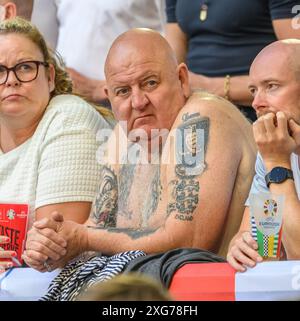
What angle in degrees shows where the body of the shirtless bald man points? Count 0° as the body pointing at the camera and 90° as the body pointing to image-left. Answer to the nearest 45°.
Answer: approximately 45°

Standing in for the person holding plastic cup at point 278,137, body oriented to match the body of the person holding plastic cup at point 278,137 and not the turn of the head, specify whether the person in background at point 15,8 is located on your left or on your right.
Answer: on your right

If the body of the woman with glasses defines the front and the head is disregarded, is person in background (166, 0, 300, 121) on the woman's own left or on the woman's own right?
on the woman's own left

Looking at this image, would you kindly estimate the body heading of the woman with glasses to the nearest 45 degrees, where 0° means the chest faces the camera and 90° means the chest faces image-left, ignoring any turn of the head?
approximately 45°

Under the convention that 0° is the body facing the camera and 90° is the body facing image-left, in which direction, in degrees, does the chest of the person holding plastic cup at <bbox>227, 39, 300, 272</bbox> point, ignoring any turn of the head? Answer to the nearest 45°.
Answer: approximately 45°
